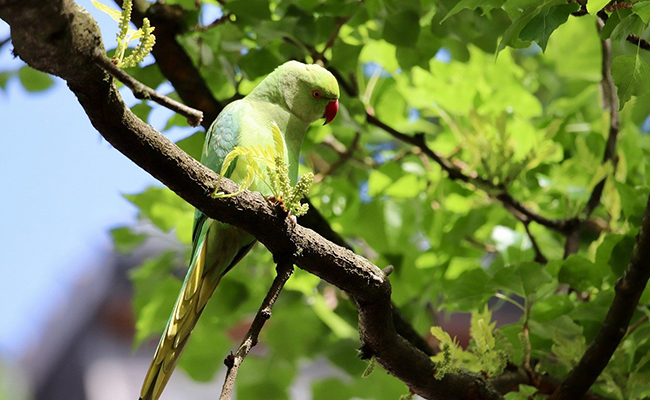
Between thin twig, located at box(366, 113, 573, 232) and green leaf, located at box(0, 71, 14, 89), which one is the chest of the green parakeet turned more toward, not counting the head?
the thin twig

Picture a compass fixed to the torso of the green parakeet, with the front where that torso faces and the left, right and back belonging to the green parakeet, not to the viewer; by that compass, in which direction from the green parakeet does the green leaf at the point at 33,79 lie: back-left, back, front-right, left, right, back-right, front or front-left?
back-left

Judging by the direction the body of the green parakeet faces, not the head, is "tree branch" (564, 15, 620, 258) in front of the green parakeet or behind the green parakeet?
in front

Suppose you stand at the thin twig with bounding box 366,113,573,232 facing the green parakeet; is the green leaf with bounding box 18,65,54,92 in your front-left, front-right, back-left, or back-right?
front-right

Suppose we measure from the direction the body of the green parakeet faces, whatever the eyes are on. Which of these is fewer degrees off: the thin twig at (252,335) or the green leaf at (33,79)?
the thin twig

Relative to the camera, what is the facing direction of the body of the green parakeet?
to the viewer's right

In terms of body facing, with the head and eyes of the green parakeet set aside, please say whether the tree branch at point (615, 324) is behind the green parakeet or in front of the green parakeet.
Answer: in front
